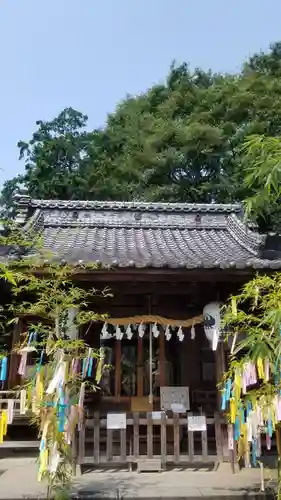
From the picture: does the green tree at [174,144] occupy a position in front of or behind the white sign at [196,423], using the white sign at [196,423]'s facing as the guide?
behind

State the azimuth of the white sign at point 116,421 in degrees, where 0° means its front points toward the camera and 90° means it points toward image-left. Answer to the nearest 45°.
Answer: approximately 0°

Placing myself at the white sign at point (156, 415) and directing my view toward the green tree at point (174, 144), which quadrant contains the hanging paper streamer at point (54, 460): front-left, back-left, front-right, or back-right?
back-left

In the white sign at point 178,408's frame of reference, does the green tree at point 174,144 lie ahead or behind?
behind
